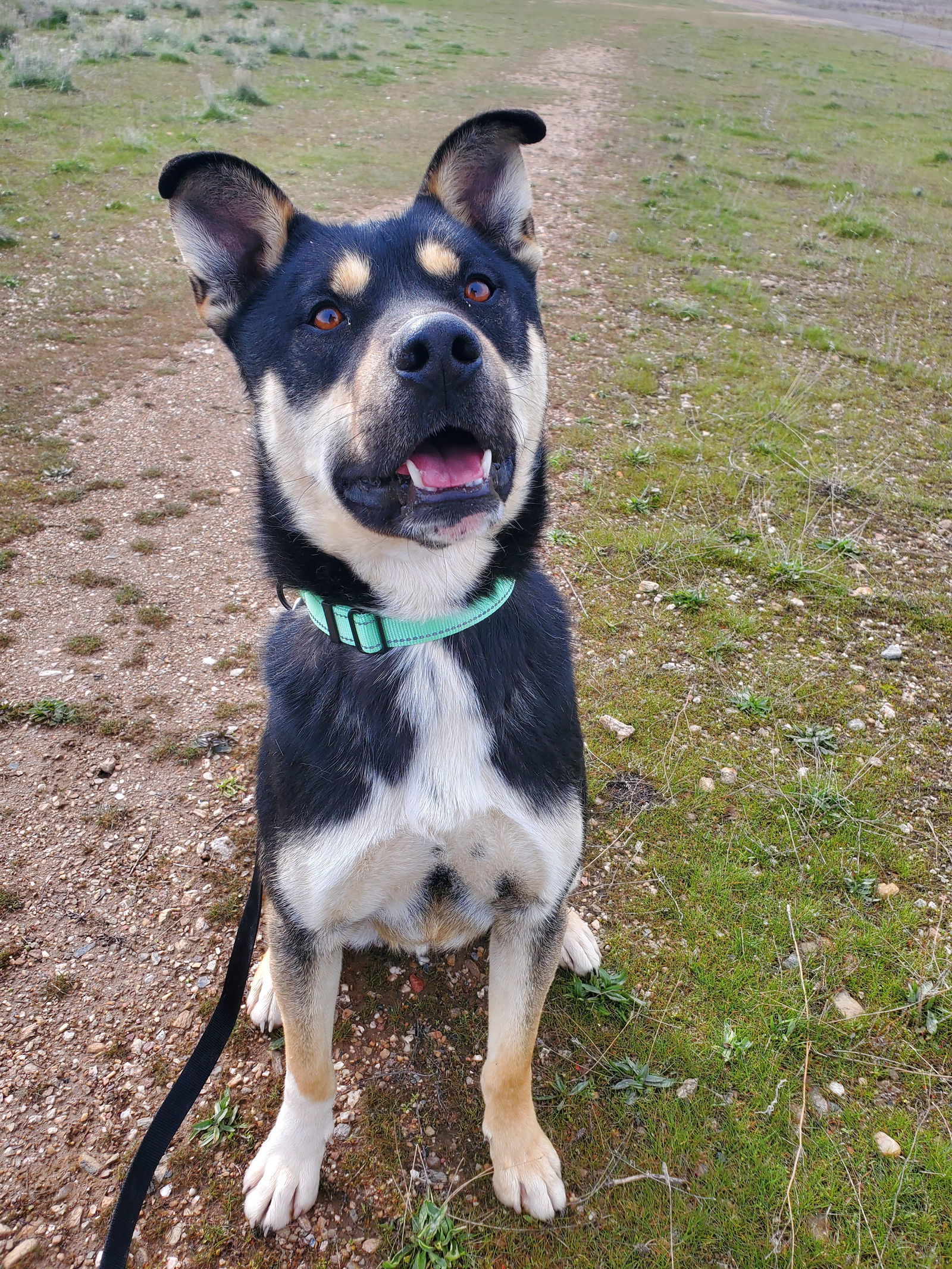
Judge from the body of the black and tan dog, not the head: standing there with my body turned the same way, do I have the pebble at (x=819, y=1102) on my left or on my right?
on my left

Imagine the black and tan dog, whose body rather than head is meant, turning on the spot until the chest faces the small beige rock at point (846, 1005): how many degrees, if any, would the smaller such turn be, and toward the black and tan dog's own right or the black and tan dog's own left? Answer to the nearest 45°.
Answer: approximately 90° to the black and tan dog's own left

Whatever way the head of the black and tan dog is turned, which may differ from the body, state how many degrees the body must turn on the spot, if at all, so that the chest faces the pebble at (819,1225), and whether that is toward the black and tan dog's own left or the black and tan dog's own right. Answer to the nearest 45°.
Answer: approximately 45° to the black and tan dog's own left

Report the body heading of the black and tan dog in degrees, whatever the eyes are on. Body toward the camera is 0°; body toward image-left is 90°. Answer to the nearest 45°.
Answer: approximately 0°
